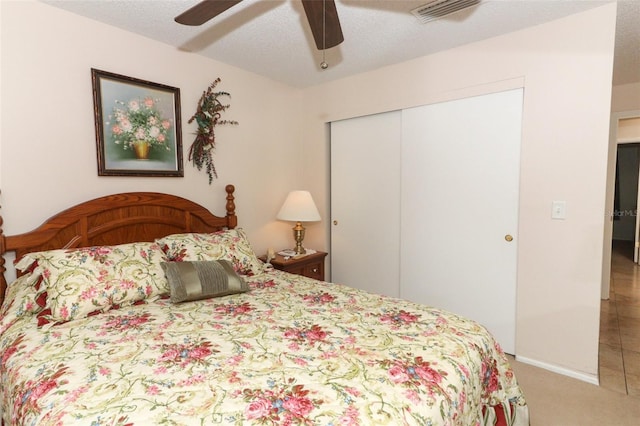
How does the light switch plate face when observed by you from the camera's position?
facing the viewer

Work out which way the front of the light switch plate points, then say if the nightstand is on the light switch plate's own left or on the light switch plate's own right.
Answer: on the light switch plate's own right

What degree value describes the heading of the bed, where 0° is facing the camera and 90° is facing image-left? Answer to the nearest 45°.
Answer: approximately 315°

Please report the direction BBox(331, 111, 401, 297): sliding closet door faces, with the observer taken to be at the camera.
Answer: facing the viewer and to the left of the viewer

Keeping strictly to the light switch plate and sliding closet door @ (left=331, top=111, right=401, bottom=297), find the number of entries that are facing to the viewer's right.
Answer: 0

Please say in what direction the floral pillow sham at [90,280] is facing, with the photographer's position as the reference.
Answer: facing the viewer and to the right of the viewer

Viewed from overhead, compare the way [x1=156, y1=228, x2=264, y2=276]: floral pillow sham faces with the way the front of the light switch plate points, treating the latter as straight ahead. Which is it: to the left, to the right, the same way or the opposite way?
to the left

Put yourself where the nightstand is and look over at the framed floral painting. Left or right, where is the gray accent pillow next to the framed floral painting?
left

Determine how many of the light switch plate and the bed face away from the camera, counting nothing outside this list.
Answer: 0

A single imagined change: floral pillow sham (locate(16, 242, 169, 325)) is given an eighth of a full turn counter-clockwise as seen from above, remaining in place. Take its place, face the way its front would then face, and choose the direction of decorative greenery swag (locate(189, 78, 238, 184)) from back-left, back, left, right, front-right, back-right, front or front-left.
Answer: front-left
